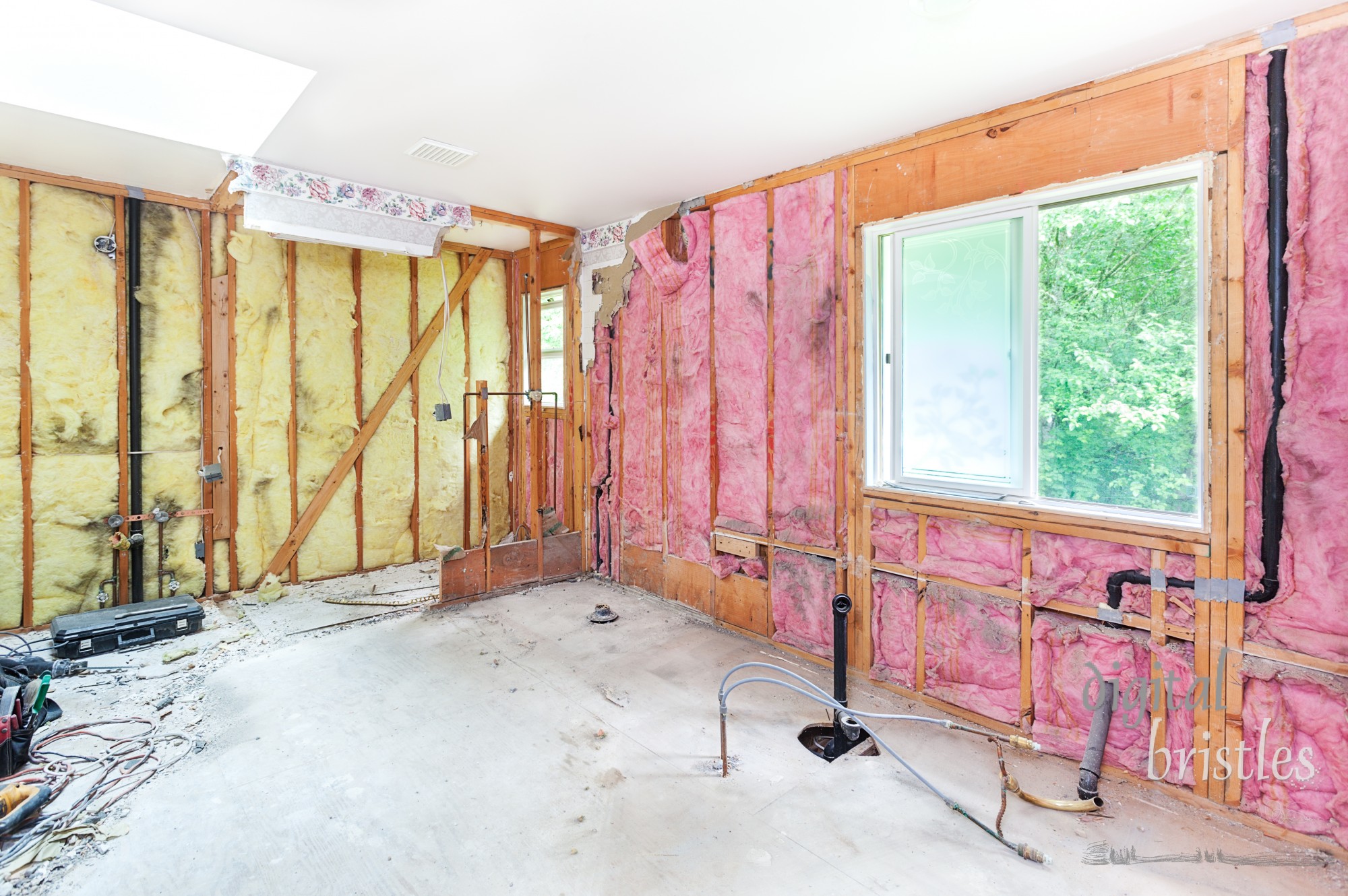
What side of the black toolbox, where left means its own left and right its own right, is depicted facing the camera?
front

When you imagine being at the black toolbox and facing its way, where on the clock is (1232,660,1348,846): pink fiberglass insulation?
The pink fiberglass insulation is roughly at 11 o'clock from the black toolbox.

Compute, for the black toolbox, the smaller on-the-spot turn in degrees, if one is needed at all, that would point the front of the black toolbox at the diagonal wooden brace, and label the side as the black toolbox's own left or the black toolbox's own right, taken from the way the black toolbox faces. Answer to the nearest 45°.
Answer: approximately 90° to the black toolbox's own left

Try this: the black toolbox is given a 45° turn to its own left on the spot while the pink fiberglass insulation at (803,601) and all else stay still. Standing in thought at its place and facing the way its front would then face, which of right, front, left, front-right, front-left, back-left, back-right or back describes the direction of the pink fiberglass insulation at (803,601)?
front

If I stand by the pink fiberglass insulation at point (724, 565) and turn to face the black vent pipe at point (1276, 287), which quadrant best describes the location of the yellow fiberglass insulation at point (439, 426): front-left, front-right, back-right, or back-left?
back-right

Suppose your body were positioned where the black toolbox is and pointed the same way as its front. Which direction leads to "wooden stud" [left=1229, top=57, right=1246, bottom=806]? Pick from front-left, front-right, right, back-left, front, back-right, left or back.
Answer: front-left

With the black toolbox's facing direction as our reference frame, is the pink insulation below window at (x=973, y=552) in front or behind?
in front

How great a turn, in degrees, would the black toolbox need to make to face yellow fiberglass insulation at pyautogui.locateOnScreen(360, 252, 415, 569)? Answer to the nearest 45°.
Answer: approximately 90° to its left

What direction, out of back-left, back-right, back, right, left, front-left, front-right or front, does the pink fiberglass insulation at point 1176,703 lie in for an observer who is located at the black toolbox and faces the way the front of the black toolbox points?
front-left

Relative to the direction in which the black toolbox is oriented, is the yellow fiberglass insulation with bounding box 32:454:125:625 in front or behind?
behind

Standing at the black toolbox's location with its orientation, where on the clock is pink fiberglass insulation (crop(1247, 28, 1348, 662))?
The pink fiberglass insulation is roughly at 11 o'clock from the black toolbox.

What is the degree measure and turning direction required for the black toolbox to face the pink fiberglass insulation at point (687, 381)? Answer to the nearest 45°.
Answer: approximately 45° to its left
